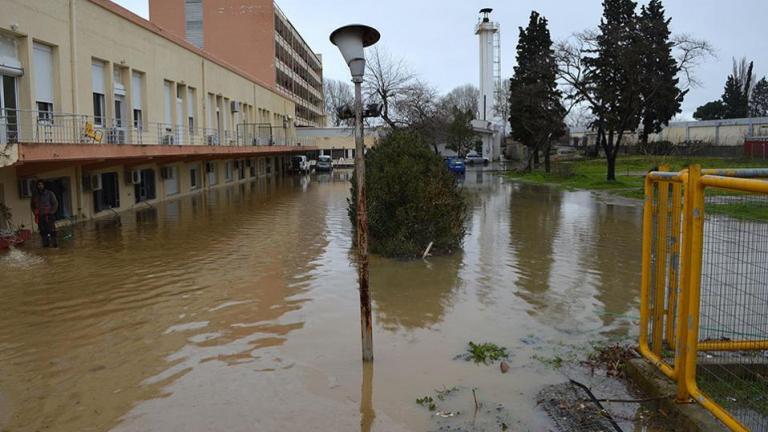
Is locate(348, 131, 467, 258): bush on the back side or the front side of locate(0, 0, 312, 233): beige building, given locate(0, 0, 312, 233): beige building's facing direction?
on the front side

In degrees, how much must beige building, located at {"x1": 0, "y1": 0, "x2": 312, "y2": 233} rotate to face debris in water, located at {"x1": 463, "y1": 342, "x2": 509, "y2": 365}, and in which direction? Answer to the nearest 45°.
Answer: approximately 45° to its right

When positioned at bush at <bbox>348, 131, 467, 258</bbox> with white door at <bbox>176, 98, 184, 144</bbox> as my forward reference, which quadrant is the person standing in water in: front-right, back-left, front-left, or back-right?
front-left

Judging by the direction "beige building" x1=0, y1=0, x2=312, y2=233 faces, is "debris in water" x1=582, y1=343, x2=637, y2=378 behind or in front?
in front

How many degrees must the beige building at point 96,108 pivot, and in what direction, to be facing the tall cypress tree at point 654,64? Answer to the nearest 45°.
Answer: approximately 45° to its left

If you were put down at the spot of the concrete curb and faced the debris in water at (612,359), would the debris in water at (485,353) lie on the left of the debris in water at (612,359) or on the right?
left

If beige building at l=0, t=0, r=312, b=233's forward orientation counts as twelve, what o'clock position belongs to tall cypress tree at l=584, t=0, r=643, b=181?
The tall cypress tree is roughly at 10 o'clock from the beige building.

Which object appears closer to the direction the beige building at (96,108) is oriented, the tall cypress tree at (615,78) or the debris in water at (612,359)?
the tall cypress tree

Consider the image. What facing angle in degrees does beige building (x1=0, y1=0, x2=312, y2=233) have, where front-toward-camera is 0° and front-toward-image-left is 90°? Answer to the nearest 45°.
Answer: approximately 315°

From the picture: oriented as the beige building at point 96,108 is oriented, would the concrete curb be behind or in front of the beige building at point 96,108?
in front

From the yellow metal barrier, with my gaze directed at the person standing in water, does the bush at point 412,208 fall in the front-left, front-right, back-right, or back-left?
front-right

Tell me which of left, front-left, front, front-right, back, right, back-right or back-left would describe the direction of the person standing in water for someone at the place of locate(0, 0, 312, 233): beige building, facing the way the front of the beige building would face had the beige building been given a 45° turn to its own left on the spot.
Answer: right
